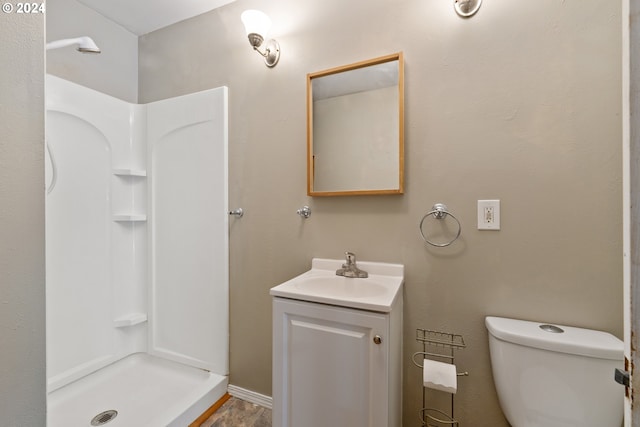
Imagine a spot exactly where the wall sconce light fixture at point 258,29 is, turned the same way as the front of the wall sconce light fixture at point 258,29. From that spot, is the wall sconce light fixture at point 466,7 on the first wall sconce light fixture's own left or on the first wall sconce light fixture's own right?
on the first wall sconce light fixture's own left

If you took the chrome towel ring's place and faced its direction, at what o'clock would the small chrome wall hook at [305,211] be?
The small chrome wall hook is roughly at 3 o'clock from the chrome towel ring.

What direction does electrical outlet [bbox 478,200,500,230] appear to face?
toward the camera

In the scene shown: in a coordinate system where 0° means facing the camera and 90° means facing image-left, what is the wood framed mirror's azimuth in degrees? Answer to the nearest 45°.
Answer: approximately 45°

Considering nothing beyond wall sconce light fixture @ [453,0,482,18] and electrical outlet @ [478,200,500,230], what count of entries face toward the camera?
2

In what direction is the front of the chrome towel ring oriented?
toward the camera

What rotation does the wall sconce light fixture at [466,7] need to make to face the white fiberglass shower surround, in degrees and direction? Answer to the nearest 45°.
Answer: approximately 90° to its right

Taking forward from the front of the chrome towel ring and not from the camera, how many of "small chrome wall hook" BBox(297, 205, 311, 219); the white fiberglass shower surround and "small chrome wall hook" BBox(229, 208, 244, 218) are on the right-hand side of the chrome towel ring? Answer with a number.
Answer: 3

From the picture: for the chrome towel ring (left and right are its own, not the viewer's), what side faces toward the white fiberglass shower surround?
right

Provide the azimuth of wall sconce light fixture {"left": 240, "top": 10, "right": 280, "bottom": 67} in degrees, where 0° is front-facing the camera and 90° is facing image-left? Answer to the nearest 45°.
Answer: approximately 45°

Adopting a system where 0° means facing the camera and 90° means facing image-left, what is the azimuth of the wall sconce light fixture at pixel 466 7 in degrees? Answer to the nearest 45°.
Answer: approximately 0°
